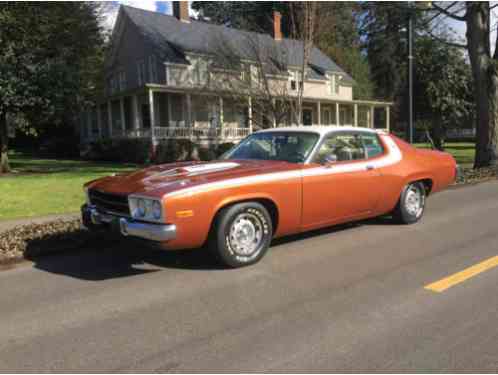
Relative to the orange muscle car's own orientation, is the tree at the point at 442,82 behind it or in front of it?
behind

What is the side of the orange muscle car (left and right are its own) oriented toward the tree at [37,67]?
right

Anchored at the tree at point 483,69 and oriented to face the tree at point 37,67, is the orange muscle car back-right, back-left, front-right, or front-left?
front-left

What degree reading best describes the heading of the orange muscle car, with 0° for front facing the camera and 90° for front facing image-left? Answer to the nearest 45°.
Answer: approximately 45°

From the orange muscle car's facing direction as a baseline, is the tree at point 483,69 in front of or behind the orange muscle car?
behind
